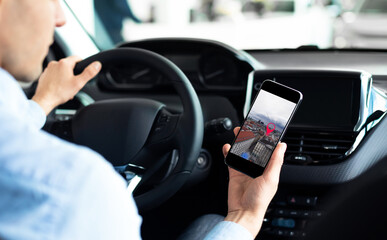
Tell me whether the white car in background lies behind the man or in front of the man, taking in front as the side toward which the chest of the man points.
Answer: in front

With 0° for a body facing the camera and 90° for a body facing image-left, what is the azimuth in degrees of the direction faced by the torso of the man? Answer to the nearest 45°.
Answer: approximately 225°
